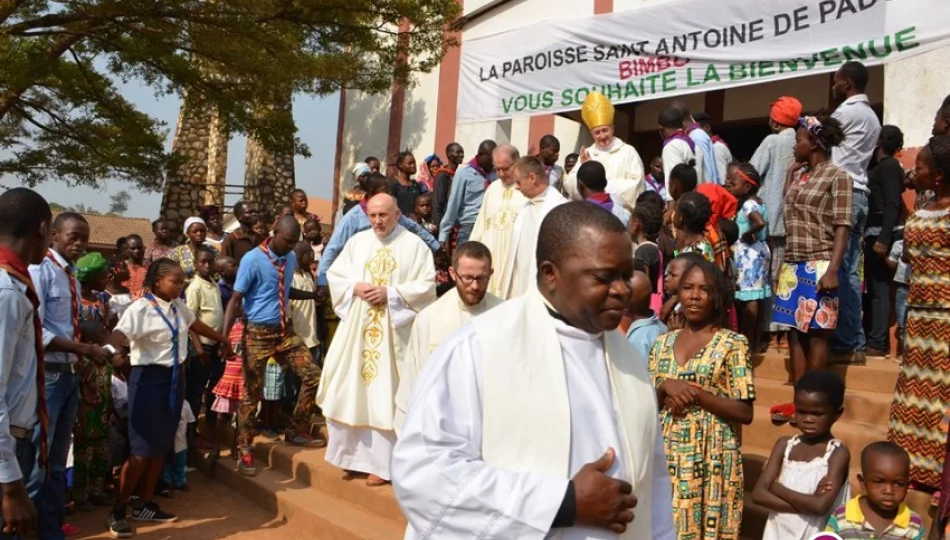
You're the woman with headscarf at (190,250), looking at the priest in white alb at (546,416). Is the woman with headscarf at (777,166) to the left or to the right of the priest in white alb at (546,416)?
left

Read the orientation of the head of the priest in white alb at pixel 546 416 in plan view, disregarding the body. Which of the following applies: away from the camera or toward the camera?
toward the camera

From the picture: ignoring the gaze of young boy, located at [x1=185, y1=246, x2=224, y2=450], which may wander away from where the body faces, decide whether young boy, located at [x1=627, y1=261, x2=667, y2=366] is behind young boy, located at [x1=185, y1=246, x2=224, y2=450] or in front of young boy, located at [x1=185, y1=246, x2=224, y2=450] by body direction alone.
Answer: in front

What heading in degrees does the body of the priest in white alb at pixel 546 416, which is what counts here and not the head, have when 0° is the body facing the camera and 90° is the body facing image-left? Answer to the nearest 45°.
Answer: approximately 315°

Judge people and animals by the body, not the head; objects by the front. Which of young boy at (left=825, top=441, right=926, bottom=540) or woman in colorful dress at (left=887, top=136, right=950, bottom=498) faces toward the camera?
the young boy

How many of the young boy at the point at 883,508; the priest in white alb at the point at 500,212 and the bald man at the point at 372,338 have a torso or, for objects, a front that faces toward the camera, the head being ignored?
3

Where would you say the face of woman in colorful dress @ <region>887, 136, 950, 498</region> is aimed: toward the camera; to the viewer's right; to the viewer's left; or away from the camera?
to the viewer's left

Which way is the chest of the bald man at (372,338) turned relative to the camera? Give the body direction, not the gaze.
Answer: toward the camera

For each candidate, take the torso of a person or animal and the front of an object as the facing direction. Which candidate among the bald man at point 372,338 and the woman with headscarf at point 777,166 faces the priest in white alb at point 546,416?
the bald man

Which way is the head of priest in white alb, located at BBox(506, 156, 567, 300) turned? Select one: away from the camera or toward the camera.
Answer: toward the camera

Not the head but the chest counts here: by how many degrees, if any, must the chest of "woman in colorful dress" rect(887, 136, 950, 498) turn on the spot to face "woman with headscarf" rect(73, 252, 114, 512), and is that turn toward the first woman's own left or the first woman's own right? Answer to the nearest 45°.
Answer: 0° — they already face them

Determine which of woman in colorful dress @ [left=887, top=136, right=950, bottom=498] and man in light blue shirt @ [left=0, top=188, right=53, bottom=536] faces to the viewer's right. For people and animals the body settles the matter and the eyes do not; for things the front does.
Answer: the man in light blue shirt

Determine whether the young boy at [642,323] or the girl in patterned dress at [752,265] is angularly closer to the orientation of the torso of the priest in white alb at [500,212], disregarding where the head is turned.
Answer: the young boy

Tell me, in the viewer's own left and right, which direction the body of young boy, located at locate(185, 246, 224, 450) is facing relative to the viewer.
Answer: facing the viewer and to the right of the viewer
